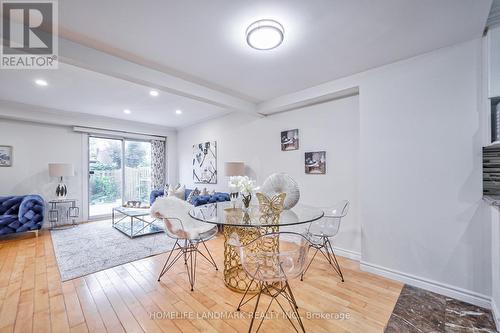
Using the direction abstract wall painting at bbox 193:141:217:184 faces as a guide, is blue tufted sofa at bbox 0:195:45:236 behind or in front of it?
in front

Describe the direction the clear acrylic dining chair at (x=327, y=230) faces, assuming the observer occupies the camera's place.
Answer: facing to the left of the viewer

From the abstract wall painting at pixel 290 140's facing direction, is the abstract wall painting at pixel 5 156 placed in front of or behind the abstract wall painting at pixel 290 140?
in front

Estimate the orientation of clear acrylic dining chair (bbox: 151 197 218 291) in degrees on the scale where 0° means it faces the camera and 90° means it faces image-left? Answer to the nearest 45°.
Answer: approximately 315°

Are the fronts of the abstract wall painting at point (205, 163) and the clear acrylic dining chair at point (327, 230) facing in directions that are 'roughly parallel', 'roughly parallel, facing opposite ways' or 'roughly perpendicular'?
roughly perpendicular

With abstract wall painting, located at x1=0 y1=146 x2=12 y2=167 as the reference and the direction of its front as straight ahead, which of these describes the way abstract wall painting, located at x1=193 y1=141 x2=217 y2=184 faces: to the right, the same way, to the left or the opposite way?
to the right

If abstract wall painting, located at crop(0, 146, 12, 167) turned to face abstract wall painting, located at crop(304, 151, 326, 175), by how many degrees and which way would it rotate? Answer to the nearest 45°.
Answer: approximately 45° to its left

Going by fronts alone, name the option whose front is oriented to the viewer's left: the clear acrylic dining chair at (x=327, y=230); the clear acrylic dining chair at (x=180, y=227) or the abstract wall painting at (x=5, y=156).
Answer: the clear acrylic dining chair at (x=327, y=230)

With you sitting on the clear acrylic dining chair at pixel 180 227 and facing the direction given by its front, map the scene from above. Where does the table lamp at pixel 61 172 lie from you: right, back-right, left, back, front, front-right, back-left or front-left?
back

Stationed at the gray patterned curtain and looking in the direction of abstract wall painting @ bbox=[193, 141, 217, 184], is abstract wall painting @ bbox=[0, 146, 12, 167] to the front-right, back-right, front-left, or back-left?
back-right

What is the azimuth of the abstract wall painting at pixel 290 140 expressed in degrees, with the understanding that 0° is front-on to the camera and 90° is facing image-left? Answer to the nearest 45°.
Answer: approximately 45°
